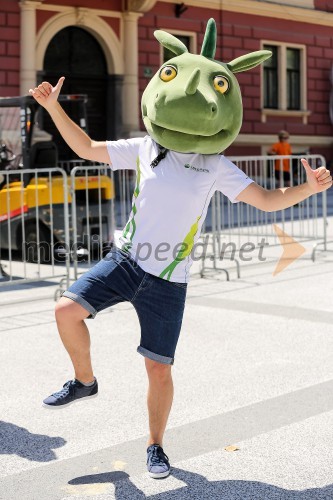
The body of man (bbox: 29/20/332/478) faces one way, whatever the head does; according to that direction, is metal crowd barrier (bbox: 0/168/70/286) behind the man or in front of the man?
behind

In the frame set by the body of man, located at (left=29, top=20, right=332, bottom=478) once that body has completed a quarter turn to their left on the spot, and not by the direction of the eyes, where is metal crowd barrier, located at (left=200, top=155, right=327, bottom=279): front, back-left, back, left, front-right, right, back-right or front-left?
left
